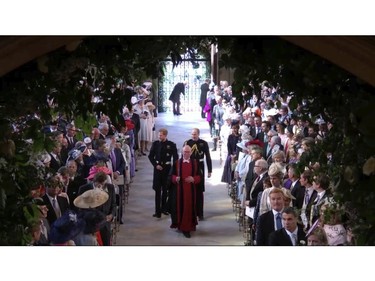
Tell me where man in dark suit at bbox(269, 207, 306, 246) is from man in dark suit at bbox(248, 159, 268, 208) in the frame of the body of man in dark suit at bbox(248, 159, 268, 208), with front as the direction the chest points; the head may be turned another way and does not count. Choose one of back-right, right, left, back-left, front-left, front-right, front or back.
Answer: front-left

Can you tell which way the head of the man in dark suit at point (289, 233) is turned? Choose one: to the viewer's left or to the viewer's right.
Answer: to the viewer's left

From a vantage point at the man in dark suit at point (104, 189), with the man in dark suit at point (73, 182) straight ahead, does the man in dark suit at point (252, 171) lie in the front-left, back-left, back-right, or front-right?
back-right

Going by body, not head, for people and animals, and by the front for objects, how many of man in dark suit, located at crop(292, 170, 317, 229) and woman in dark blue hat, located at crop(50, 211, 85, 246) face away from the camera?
0

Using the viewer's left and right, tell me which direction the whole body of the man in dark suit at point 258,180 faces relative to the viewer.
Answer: facing the viewer and to the left of the viewer

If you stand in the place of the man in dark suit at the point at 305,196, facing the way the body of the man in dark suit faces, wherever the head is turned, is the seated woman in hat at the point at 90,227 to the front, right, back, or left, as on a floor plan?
front

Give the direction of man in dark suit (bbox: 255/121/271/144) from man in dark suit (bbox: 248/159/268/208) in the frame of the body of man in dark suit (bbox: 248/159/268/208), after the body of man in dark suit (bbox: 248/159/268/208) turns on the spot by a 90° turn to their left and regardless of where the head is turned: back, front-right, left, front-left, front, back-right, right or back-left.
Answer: back-left
